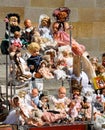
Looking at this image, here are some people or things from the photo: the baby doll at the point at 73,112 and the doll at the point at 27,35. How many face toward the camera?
2

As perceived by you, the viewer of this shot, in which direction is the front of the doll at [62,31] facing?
facing the viewer

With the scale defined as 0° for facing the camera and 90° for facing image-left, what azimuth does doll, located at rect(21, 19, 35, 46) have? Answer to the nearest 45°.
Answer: approximately 0°

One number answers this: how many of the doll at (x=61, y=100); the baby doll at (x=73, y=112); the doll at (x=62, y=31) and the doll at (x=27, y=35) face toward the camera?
4

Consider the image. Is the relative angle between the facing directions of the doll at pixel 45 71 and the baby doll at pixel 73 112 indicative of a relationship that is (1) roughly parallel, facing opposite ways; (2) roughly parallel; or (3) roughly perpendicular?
roughly parallel

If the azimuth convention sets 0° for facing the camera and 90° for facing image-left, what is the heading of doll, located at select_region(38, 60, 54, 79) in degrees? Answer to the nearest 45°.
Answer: approximately 0°

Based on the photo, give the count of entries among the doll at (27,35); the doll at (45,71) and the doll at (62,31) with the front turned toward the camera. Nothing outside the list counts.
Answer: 3

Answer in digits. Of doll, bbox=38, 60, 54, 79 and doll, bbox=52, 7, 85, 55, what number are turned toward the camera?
2

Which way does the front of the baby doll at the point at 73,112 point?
toward the camera
